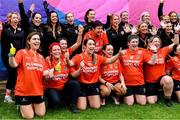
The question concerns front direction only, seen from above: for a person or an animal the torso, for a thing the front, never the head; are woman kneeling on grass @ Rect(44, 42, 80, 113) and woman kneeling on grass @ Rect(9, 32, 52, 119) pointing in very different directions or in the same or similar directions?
same or similar directions

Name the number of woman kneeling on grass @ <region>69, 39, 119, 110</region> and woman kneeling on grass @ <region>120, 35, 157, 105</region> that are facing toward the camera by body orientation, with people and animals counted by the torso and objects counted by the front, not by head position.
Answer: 2

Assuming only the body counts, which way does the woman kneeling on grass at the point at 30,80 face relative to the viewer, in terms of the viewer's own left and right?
facing the viewer and to the right of the viewer

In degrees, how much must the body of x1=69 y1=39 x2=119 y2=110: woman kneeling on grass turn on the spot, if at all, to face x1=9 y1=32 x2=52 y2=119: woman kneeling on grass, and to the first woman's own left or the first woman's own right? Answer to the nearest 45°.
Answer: approximately 45° to the first woman's own right

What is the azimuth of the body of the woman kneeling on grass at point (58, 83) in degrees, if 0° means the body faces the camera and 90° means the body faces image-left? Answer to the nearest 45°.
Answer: approximately 315°

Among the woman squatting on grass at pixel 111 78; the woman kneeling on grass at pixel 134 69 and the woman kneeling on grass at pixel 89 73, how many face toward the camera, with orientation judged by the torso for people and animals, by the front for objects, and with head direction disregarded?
3

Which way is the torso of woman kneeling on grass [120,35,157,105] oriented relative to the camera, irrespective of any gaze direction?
toward the camera

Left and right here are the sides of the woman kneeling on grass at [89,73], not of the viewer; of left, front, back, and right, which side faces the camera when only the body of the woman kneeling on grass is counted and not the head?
front

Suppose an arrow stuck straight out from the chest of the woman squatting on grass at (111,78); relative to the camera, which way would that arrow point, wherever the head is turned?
toward the camera

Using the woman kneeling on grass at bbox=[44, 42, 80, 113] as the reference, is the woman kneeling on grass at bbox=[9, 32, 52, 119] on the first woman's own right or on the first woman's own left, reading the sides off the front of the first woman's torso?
on the first woman's own right
